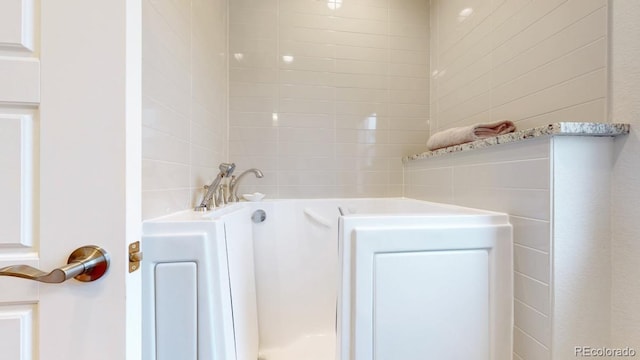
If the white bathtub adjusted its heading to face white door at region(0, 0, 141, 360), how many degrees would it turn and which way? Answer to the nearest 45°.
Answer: approximately 45° to its right

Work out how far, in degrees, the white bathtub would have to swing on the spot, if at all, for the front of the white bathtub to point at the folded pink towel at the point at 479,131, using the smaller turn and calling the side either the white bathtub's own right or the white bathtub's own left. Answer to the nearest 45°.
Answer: approximately 135° to the white bathtub's own left

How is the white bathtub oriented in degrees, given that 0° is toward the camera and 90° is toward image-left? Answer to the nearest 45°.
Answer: approximately 0°

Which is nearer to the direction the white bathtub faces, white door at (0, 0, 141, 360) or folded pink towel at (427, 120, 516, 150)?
the white door
